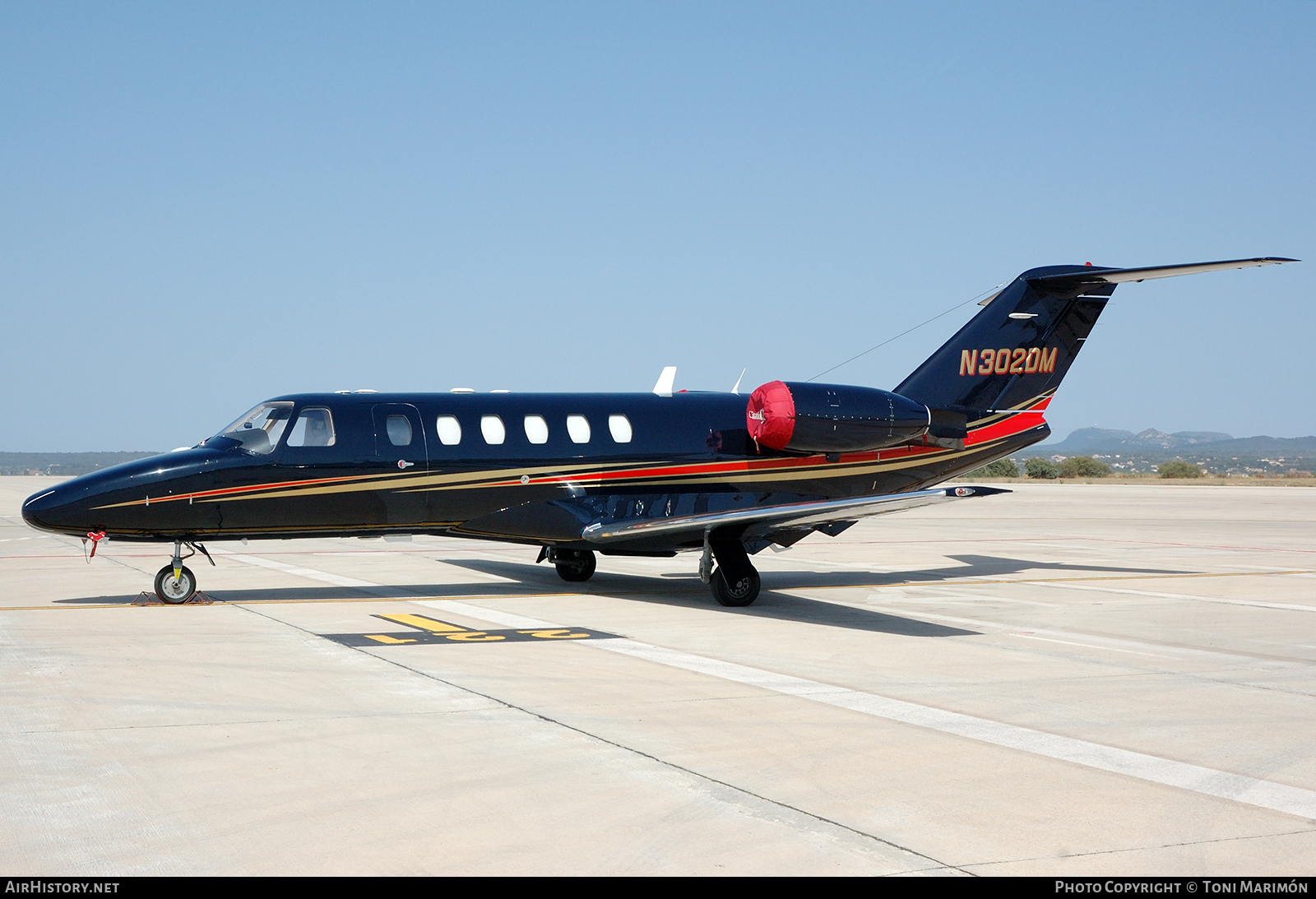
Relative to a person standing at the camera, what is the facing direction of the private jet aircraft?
facing the viewer and to the left of the viewer
